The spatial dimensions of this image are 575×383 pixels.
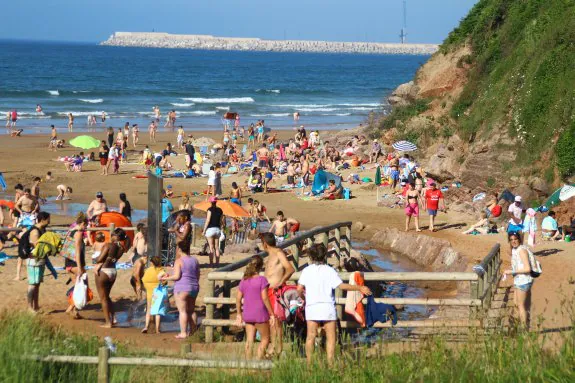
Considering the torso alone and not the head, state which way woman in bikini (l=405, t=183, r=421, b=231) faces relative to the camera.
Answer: toward the camera

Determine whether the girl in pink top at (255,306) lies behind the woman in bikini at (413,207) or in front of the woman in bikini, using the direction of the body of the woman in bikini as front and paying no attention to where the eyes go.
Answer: in front

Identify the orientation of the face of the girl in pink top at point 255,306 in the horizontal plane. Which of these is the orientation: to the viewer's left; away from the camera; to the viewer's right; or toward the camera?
away from the camera

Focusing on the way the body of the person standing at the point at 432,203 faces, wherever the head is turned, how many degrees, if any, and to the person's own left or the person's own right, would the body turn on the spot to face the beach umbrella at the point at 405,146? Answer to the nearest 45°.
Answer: approximately 180°

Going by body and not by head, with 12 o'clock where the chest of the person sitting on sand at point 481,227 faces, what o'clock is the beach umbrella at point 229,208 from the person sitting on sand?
The beach umbrella is roughly at 11 o'clock from the person sitting on sand.

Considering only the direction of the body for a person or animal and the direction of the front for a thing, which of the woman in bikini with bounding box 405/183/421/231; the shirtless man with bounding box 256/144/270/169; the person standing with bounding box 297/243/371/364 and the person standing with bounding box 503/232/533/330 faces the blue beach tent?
the person standing with bounding box 297/243/371/364

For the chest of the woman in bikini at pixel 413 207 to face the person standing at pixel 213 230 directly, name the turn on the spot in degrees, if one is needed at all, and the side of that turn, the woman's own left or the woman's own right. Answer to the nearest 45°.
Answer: approximately 45° to the woman's own right

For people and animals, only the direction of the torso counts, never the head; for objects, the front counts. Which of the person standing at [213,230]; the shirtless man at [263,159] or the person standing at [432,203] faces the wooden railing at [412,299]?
the person standing at [432,203]

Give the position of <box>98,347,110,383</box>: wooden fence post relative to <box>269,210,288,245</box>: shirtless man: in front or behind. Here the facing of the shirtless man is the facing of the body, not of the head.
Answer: in front

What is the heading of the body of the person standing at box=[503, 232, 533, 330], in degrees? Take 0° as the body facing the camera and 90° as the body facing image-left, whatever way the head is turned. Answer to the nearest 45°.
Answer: approximately 45°

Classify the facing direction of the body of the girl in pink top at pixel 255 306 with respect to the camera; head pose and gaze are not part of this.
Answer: away from the camera
